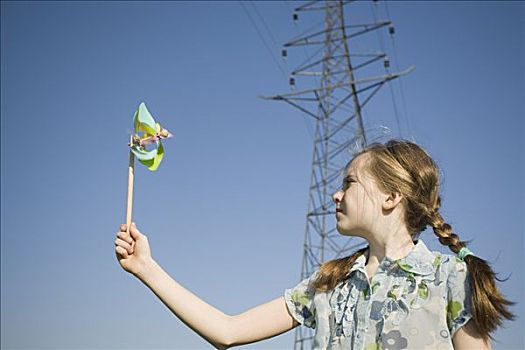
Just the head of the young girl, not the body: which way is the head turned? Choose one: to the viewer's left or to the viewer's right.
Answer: to the viewer's left

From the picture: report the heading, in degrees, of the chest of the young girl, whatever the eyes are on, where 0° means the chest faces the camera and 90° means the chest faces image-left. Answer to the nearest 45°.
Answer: approximately 45°
